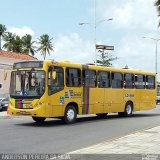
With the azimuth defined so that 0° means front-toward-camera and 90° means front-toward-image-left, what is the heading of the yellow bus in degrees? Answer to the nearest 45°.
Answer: approximately 45°
